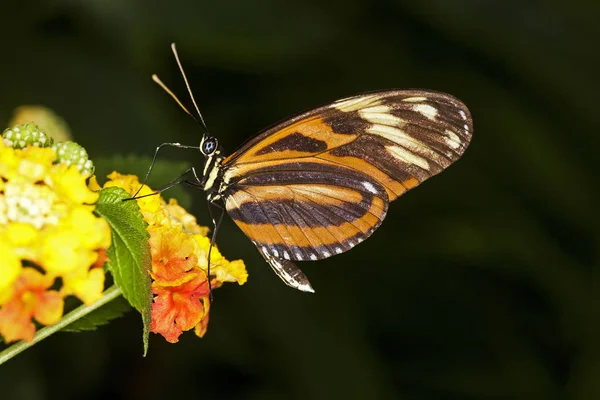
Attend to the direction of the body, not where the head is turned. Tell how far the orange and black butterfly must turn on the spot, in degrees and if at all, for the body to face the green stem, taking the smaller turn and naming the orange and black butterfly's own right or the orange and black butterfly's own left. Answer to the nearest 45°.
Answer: approximately 45° to the orange and black butterfly's own left

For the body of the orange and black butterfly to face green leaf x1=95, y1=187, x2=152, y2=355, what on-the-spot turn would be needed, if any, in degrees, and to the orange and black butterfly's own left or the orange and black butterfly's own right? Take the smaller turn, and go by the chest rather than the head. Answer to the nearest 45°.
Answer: approximately 45° to the orange and black butterfly's own left

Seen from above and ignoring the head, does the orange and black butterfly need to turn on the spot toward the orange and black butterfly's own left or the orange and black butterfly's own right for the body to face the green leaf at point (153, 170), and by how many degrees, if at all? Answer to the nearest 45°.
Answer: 0° — it already faces it

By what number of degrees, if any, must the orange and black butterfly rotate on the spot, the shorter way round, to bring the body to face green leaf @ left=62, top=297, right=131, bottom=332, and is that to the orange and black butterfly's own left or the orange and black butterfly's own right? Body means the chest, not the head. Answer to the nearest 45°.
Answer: approximately 45° to the orange and black butterfly's own left

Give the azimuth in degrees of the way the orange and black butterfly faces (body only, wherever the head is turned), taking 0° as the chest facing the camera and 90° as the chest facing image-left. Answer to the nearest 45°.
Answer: approximately 90°
